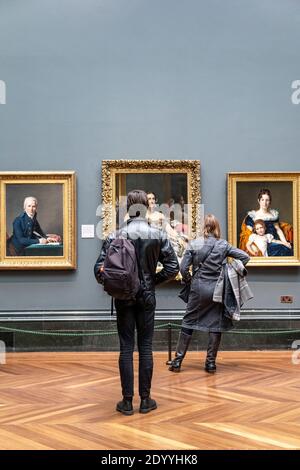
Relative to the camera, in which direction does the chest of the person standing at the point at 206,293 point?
away from the camera

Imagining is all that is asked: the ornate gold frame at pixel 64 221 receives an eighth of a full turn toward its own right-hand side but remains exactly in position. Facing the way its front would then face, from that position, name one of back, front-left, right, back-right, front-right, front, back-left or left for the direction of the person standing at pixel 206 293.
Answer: left

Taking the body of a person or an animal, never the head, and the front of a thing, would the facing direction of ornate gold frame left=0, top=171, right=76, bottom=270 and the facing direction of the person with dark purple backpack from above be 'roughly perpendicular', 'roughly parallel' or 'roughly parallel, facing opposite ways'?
roughly parallel, facing opposite ways

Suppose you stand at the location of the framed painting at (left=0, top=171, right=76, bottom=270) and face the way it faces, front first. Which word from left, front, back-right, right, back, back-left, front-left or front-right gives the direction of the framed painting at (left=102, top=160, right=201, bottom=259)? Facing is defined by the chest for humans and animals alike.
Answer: left

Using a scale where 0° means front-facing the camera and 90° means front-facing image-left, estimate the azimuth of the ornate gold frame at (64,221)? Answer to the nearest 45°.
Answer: approximately 0°

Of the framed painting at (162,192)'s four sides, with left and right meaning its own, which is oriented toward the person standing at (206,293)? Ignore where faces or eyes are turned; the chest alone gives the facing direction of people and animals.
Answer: front

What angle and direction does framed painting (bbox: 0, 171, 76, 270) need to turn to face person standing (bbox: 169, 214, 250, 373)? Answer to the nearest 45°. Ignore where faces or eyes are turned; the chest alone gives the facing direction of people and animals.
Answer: approximately 45° to its left

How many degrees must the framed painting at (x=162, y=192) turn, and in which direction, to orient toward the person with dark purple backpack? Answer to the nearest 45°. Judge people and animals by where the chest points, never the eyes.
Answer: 0° — it already faces them

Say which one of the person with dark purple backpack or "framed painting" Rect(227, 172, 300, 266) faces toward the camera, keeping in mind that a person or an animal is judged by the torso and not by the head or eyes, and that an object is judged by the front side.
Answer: the framed painting

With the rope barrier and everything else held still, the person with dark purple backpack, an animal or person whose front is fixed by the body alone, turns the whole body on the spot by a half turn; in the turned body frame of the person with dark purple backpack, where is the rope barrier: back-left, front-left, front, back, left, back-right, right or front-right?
back

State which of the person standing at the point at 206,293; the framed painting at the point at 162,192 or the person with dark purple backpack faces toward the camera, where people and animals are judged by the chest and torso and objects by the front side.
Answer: the framed painting

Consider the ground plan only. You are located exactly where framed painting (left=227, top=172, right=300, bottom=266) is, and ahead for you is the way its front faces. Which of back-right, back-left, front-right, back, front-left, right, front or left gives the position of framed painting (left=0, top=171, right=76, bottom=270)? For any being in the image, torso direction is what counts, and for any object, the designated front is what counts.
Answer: right

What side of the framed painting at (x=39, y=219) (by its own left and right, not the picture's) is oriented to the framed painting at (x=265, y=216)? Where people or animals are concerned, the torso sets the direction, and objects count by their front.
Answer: left

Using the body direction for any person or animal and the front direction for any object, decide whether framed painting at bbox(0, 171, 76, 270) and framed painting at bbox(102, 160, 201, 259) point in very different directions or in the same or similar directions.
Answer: same or similar directions

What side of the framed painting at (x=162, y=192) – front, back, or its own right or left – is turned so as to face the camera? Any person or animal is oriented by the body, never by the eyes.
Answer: front

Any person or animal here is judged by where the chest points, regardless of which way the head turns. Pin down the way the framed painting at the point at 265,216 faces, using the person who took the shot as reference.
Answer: facing the viewer

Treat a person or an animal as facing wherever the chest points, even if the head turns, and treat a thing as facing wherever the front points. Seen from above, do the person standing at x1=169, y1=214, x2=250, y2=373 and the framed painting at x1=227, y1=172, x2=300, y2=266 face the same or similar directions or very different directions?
very different directions

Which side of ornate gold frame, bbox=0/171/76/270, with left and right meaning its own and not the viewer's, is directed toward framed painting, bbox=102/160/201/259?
left

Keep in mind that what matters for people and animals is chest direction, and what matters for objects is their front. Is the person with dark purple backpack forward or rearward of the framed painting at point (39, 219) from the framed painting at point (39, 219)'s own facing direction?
forward

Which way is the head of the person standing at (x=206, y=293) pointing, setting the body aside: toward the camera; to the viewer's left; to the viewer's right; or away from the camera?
away from the camera

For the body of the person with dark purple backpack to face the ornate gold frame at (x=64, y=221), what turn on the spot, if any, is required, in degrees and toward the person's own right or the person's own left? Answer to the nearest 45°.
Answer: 0° — they already face it

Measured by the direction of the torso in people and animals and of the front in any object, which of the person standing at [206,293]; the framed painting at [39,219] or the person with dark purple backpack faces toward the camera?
the framed painting
